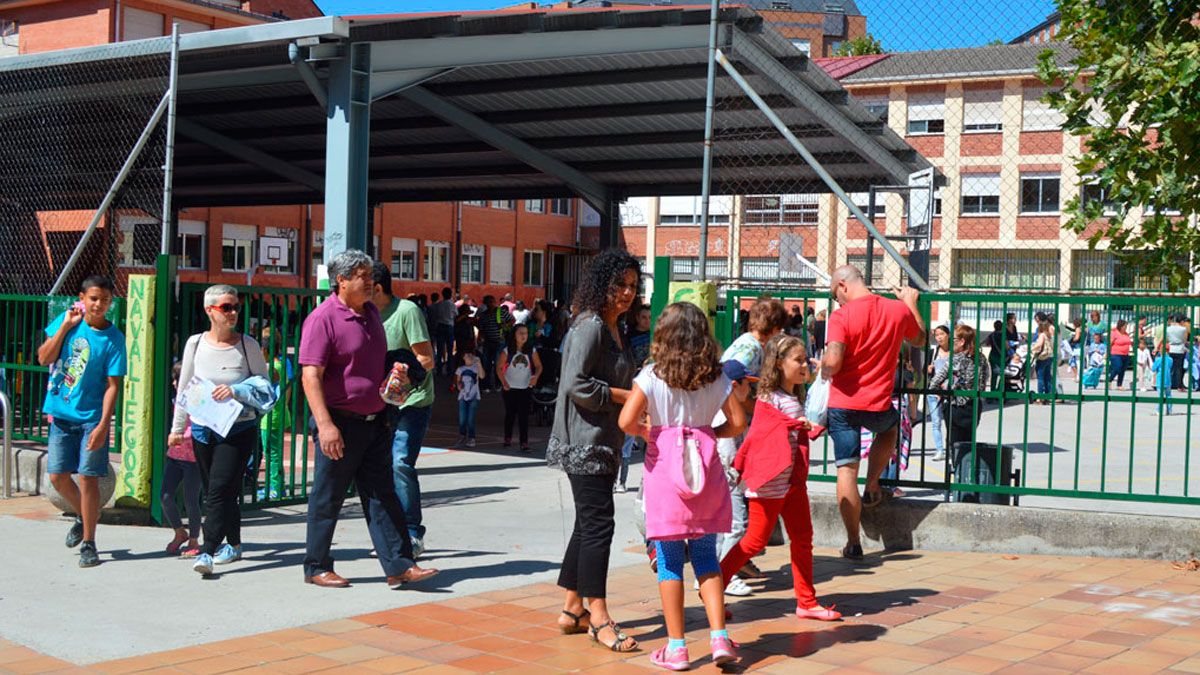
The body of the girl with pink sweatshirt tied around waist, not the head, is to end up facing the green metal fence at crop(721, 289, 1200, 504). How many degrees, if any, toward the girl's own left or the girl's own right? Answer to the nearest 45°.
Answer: approximately 45° to the girl's own right

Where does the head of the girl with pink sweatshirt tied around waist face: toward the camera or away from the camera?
away from the camera

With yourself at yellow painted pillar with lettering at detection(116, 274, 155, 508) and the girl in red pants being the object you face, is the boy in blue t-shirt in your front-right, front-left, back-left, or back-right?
front-right

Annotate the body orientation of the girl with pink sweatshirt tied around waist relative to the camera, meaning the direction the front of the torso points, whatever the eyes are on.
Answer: away from the camera

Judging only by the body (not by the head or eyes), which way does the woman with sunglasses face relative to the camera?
toward the camera

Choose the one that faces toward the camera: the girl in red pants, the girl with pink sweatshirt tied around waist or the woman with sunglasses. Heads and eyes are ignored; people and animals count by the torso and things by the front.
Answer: the woman with sunglasses

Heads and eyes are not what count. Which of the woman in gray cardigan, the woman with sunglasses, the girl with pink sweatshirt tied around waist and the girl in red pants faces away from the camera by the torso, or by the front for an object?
the girl with pink sweatshirt tied around waist

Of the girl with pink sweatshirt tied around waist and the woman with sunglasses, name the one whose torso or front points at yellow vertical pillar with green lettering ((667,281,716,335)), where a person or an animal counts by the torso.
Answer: the girl with pink sweatshirt tied around waist

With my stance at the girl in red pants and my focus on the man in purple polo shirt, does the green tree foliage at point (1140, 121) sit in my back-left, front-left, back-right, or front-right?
back-right

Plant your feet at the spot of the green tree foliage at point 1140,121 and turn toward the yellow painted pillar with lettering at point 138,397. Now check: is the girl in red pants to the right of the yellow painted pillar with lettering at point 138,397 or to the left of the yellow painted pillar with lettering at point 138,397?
left

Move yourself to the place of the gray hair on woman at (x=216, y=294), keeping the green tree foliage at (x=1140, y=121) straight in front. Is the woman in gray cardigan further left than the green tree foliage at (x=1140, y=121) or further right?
right
